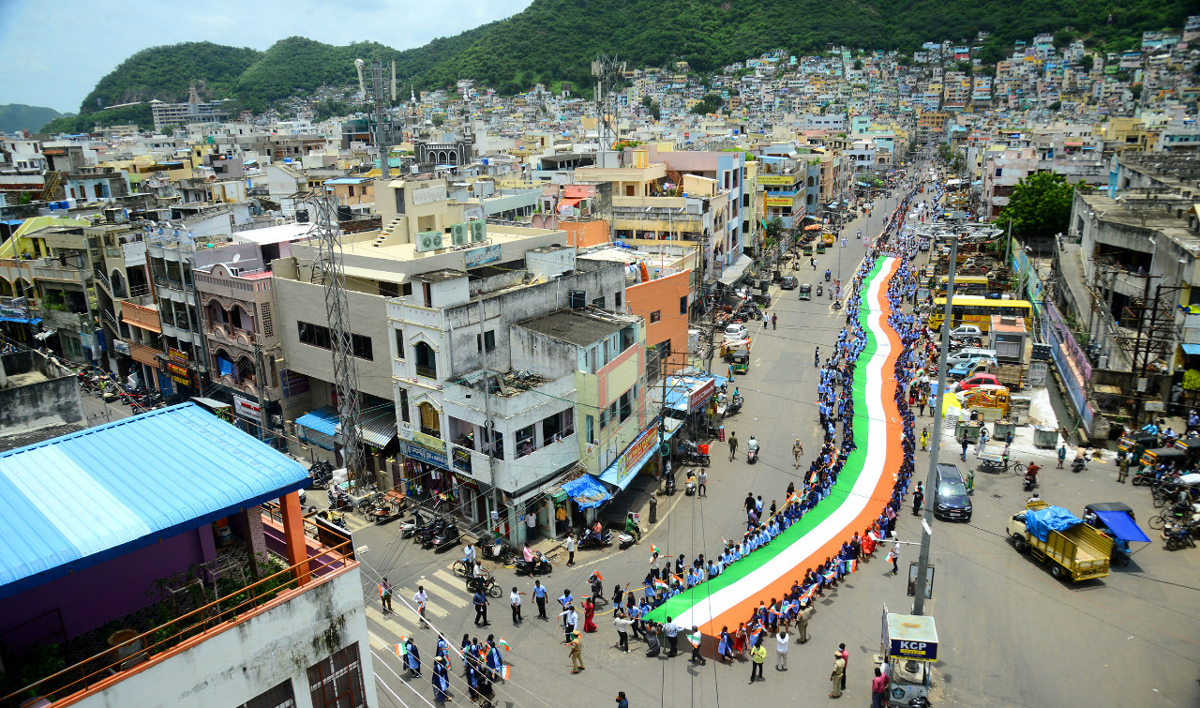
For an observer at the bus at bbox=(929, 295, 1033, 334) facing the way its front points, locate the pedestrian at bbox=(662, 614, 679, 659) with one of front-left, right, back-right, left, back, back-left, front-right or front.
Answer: left

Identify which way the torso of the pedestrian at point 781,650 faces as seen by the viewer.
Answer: away from the camera

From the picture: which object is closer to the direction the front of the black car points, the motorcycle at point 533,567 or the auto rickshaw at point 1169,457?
the motorcycle

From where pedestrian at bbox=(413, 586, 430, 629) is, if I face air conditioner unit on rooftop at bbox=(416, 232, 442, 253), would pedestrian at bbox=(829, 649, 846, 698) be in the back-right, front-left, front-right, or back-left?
back-right

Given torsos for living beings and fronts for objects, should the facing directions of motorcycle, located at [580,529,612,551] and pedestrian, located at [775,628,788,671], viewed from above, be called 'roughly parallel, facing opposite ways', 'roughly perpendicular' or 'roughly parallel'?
roughly perpendicular

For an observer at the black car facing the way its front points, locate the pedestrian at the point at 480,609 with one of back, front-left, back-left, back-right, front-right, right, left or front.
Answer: front-right

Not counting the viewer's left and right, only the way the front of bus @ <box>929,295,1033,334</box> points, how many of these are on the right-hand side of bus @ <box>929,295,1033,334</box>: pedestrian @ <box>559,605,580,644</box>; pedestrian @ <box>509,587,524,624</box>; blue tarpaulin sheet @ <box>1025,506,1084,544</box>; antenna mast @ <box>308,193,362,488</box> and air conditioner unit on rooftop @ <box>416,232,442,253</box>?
0

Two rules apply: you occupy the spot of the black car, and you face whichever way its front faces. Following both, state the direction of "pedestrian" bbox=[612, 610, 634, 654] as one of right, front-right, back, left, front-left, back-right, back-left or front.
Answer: front-right

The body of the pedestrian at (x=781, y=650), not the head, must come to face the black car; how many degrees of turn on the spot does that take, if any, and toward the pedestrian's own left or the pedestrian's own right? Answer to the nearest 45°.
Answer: approximately 45° to the pedestrian's own right

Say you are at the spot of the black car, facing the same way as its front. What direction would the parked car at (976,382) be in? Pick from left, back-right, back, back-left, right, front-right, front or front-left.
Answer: back

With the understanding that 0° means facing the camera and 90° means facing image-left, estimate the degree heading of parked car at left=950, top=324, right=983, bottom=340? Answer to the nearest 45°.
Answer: approximately 90°

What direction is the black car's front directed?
toward the camera

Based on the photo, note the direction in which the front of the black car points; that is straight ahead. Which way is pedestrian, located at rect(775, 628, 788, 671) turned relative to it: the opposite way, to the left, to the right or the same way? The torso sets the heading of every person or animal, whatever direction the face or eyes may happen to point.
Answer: the opposite way
